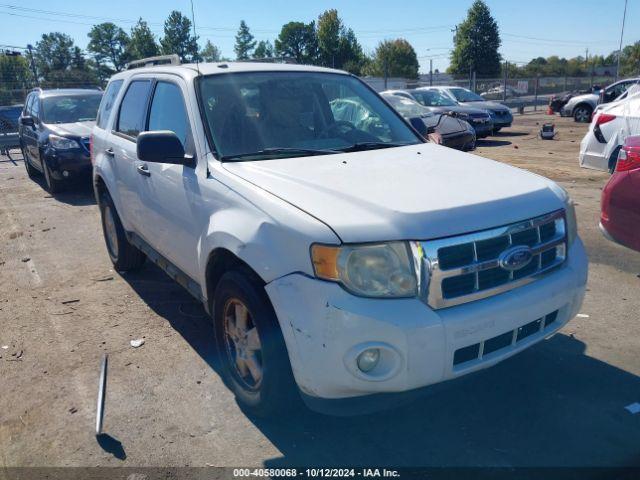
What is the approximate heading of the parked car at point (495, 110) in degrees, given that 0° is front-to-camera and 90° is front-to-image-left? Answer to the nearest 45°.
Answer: approximately 315°

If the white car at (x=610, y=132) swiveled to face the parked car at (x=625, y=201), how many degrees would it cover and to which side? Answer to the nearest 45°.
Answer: approximately 135° to its right

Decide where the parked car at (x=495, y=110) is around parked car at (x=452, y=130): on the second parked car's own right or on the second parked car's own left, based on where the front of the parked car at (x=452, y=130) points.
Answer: on the second parked car's own left

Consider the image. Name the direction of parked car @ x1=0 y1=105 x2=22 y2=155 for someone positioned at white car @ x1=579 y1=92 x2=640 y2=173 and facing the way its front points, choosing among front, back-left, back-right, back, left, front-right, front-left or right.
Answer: back-left

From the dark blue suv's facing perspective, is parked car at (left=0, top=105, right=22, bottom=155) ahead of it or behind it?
behind

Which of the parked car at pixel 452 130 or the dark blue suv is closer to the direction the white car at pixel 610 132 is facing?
the parked car

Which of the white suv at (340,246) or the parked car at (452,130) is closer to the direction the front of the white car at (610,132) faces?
the parked car

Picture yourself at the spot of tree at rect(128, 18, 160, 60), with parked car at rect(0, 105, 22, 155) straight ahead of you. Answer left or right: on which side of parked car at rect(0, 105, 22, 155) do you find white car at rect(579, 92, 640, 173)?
left
